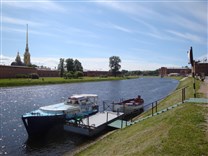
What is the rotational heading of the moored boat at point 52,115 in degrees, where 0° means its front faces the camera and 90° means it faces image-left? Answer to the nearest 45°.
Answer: approximately 45°
